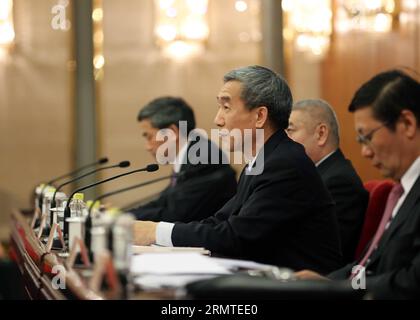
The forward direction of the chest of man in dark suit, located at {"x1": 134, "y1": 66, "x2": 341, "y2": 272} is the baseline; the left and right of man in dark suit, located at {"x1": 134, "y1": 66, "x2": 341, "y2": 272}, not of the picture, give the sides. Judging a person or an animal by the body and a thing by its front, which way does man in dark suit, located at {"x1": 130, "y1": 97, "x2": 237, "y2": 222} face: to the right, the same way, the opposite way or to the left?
the same way

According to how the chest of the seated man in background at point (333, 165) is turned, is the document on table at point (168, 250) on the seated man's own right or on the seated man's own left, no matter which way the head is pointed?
on the seated man's own left

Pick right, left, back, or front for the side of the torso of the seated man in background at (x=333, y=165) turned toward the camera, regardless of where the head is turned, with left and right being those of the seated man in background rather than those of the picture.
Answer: left

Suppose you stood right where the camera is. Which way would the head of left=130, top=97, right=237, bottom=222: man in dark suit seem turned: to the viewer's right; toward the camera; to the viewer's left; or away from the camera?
to the viewer's left

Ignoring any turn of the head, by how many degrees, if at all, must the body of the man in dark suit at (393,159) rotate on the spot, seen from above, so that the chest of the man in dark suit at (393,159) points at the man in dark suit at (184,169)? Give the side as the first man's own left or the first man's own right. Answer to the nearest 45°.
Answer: approximately 45° to the first man's own right

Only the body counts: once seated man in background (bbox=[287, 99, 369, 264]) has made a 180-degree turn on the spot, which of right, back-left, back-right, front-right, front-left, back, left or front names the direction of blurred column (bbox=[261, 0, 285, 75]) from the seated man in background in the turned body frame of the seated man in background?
left

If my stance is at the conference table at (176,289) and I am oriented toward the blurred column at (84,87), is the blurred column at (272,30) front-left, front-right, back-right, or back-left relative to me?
front-right

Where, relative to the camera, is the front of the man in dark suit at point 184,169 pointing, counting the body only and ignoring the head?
to the viewer's left

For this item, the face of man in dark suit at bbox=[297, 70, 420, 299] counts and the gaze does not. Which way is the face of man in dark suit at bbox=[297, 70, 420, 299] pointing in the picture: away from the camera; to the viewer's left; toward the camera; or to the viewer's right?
to the viewer's left

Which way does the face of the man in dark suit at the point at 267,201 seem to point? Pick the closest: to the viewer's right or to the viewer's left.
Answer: to the viewer's left

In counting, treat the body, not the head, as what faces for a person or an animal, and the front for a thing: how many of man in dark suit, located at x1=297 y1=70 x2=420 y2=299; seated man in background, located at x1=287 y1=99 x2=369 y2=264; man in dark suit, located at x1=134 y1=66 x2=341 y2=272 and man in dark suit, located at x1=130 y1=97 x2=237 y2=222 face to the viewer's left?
4

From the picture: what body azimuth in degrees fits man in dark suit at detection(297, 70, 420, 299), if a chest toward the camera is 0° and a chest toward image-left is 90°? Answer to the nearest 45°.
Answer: approximately 90°
